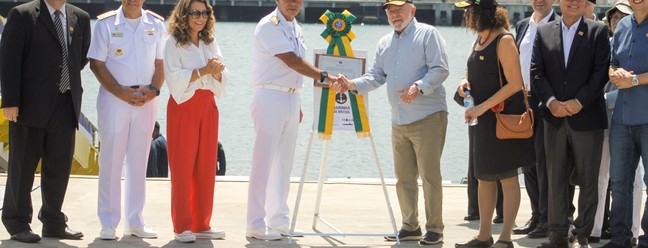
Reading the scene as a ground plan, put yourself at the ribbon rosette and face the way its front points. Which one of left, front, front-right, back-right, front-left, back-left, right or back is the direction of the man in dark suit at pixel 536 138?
left

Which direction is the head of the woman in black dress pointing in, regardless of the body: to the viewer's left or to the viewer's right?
to the viewer's left

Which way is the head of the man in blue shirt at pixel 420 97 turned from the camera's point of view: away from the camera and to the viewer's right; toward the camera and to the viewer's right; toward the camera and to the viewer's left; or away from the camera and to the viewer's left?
toward the camera and to the viewer's left

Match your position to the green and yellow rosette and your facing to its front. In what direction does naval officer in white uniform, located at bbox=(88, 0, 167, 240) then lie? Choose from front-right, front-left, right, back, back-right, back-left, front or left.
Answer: right

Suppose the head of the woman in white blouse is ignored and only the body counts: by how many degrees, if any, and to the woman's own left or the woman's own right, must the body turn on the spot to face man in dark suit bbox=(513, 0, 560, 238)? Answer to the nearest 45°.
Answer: approximately 45° to the woman's own left

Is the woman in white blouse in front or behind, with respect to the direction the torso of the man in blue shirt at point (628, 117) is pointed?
in front

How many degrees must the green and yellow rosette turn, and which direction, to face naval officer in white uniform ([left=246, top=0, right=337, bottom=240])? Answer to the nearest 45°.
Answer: approximately 90° to its right

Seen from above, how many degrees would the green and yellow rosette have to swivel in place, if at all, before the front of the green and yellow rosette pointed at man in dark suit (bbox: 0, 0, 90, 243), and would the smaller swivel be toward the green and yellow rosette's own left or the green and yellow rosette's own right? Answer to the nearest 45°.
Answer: approximately 90° to the green and yellow rosette's own right
